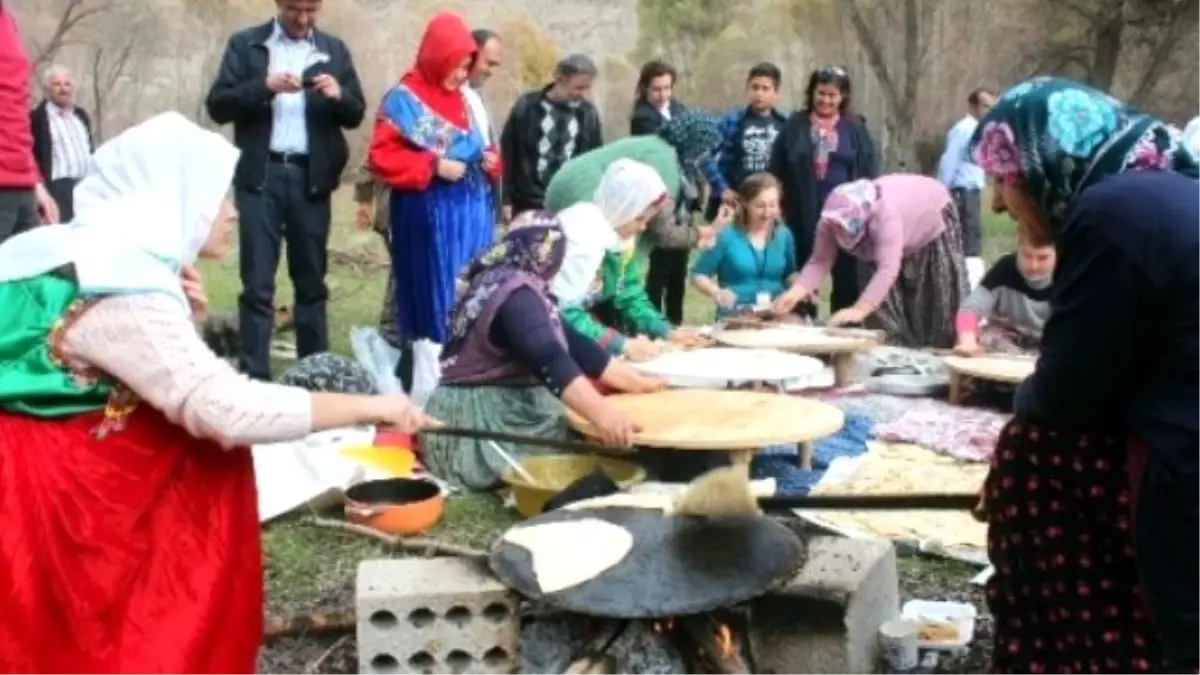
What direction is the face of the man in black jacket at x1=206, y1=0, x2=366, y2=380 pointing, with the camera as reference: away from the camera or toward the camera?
toward the camera

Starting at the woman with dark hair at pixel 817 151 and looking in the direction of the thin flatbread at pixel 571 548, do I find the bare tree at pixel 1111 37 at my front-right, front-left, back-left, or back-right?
back-left

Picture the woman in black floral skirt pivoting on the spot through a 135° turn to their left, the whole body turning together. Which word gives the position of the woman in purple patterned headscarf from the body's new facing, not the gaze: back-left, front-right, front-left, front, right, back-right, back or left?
back

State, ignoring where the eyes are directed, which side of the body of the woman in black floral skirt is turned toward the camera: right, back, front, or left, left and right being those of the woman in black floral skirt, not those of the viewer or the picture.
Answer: left

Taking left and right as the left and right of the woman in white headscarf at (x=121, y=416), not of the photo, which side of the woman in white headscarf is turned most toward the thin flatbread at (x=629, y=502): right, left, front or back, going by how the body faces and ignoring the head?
front

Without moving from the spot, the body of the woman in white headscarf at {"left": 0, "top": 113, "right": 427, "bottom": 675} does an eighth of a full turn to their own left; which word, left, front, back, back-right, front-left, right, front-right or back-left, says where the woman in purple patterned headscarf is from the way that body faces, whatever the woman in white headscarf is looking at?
front

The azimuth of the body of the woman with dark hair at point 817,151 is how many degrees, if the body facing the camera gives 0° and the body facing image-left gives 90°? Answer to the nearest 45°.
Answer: approximately 0°

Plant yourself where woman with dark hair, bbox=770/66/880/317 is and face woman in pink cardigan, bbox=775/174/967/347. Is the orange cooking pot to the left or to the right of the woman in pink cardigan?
right

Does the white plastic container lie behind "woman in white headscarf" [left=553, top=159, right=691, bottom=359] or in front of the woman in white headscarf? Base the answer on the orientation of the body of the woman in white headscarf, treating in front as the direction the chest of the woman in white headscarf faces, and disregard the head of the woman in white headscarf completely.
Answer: in front

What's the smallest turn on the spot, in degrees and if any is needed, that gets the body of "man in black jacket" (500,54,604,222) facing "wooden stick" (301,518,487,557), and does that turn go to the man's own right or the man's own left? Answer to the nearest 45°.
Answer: approximately 45° to the man's own right

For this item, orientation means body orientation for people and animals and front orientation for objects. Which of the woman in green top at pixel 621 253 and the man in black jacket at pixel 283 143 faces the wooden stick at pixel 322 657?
the man in black jacket

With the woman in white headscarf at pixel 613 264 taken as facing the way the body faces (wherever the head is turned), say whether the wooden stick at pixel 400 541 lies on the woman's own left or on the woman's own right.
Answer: on the woman's own right

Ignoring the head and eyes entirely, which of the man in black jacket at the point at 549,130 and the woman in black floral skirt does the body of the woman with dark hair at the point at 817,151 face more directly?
the woman in black floral skirt

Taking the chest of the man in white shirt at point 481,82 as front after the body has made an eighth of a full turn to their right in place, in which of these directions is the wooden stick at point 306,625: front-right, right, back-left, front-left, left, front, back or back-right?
front

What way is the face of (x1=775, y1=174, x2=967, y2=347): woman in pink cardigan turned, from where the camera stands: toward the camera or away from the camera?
toward the camera

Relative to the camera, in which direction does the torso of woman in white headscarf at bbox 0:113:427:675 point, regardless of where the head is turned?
to the viewer's right

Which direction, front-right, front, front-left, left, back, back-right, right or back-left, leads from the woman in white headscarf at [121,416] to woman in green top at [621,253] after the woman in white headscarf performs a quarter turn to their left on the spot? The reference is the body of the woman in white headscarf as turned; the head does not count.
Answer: front-right
